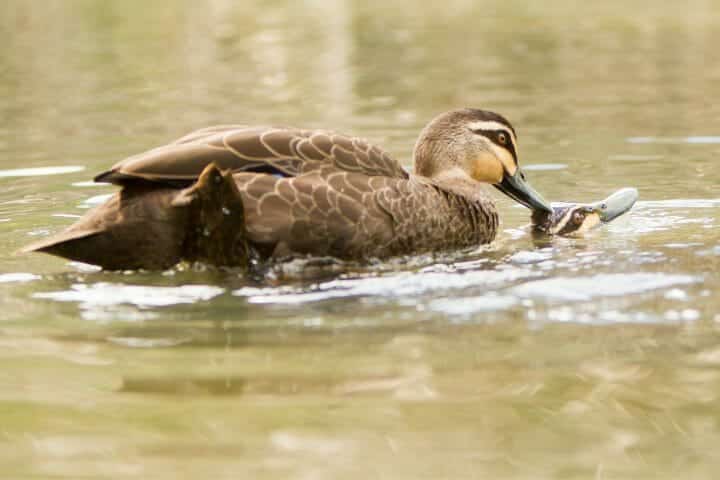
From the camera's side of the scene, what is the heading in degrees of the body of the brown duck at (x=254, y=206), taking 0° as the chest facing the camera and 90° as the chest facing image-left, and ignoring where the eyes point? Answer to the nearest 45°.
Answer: approximately 270°
